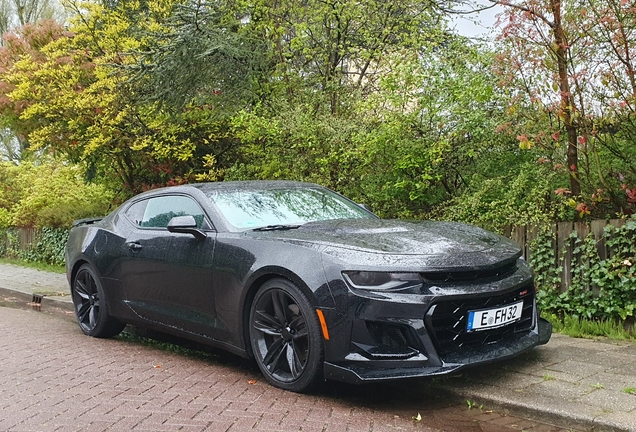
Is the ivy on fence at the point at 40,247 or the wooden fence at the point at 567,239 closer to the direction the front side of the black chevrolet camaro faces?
the wooden fence

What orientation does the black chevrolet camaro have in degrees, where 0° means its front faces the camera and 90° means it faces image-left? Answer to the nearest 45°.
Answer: approximately 315°

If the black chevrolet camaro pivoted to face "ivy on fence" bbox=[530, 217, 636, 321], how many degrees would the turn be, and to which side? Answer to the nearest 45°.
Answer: approximately 90° to its left

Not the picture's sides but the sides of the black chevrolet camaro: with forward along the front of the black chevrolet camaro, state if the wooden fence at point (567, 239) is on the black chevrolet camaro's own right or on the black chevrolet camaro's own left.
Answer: on the black chevrolet camaro's own left

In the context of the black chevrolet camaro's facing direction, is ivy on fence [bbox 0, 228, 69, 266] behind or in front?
behind
